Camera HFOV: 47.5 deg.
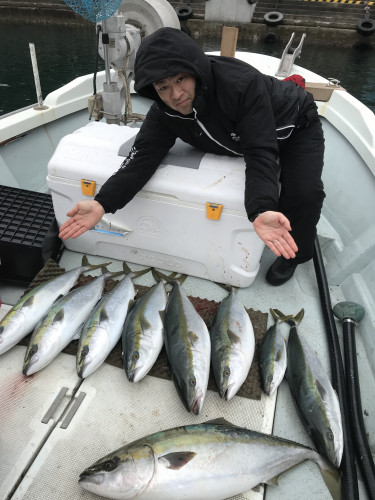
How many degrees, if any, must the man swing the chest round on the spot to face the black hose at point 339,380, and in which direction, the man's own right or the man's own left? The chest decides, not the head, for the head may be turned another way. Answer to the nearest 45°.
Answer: approximately 90° to the man's own left

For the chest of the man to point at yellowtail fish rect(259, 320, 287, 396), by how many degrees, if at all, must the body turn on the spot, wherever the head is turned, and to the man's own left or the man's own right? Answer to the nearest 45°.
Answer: approximately 45° to the man's own left

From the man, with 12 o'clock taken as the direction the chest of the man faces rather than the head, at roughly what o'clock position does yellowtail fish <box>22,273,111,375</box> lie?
The yellowtail fish is roughly at 12 o'clock from the man.

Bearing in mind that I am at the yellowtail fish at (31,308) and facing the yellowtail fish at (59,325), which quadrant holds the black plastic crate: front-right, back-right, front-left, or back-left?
back-left

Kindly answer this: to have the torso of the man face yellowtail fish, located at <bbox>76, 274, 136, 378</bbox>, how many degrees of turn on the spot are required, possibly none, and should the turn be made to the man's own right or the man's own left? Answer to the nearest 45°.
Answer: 0° — they already face it

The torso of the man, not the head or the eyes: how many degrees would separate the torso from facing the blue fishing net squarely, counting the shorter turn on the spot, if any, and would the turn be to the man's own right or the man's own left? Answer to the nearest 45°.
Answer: approximately 90° to the man's own right

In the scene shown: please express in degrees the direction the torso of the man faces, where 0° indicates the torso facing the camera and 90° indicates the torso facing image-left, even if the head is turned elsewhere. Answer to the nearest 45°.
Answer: approximately 45°
